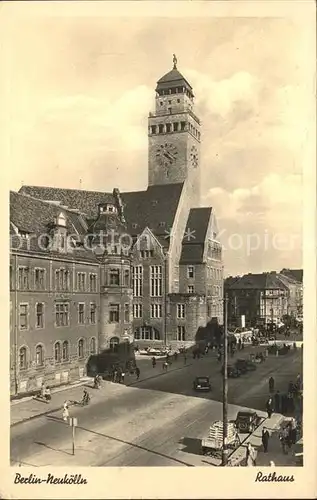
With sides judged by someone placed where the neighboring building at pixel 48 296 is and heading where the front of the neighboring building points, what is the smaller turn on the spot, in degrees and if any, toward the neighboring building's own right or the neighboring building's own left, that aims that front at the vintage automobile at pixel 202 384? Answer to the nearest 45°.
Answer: approximately 45° to the neighboring building's own left

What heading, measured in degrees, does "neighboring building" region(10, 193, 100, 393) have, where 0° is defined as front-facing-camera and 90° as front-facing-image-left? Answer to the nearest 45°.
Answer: approximately 315°

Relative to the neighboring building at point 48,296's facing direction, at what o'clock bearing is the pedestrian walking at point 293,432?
The pedestrian walking is roughly at 1 o'clock from the neighboring building.

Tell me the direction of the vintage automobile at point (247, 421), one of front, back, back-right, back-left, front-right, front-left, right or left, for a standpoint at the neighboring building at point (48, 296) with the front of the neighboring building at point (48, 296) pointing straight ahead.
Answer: front-left

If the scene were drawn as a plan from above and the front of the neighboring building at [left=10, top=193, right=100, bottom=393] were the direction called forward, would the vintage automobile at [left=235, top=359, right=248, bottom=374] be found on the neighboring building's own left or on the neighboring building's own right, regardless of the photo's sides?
on the neighboring building's own left
